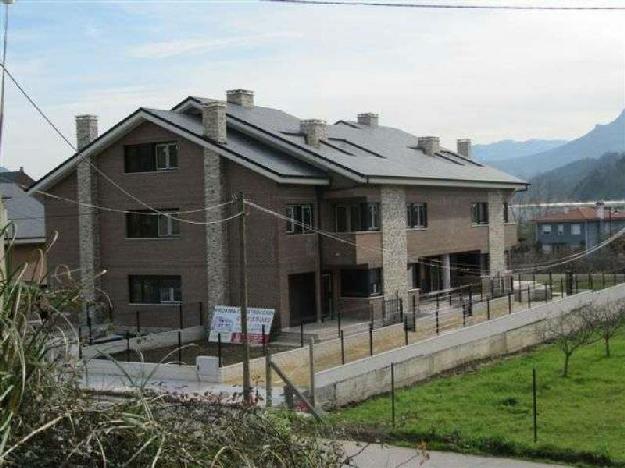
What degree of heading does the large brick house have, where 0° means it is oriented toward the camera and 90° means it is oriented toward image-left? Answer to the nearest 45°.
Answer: approximately 315°

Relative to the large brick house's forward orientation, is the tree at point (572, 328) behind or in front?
in front

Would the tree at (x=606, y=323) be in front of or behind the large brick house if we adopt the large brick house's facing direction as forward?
in front

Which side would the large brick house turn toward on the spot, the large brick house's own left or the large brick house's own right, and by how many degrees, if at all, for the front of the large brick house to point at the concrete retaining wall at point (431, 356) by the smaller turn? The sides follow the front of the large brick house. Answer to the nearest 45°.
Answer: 0° — it already faces it
